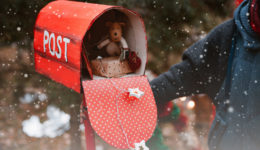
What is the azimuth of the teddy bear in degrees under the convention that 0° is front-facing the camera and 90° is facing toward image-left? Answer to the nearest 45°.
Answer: approximately 0°
